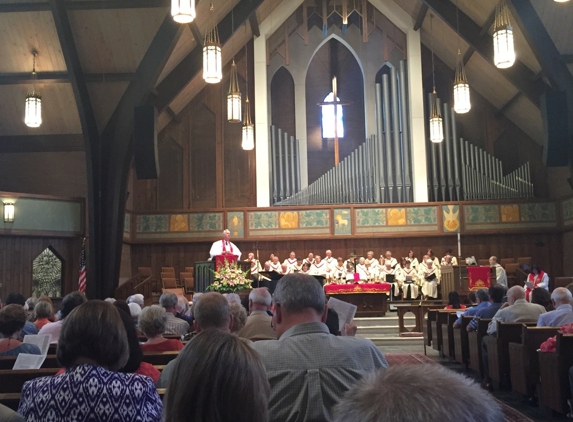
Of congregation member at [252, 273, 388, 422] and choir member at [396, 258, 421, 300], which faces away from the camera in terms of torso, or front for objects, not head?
congregation member at [252, 273, 388, 422]

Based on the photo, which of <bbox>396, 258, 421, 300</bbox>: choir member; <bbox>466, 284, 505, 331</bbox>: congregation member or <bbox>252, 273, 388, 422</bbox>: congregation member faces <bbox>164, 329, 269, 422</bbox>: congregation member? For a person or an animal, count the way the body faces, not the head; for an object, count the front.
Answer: <bbox>396, 258, 421, 300</bbox>: choir member

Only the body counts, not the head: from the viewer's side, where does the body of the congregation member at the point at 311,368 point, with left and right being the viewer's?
facing away from the viewer

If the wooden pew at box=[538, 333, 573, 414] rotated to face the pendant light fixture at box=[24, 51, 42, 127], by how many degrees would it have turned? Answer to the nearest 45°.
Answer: approximately 45° to its left

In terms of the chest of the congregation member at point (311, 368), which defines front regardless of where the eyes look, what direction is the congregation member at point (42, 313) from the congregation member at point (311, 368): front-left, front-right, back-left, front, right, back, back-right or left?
front-left

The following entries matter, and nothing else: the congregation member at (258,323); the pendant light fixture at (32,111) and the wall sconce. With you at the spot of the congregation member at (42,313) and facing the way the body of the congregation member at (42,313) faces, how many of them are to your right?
1

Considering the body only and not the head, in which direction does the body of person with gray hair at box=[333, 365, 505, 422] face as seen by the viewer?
away from the camera

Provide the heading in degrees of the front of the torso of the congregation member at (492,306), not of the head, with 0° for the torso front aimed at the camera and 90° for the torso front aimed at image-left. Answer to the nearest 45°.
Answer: approximately 135°

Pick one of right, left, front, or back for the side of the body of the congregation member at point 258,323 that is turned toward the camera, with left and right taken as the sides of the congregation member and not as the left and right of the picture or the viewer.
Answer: back

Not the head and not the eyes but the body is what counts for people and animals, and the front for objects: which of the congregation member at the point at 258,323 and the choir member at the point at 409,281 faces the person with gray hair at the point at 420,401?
the choir member at the point at 409,281

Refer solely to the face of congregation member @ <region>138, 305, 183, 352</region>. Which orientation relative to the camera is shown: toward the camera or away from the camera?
away from the camera

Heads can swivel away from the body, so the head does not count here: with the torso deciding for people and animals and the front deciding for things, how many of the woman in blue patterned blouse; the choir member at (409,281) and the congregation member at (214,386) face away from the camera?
2
